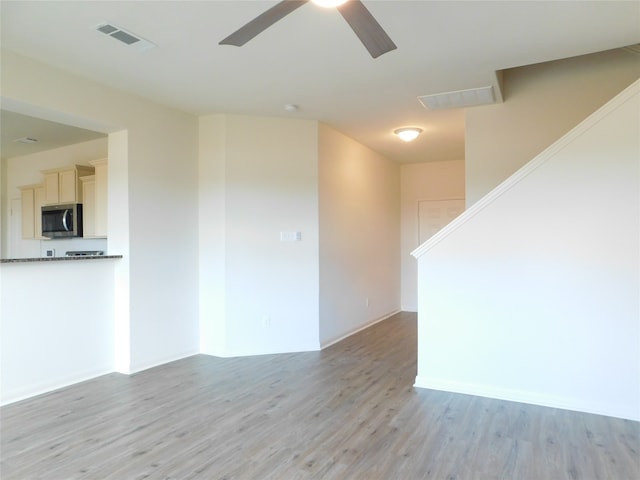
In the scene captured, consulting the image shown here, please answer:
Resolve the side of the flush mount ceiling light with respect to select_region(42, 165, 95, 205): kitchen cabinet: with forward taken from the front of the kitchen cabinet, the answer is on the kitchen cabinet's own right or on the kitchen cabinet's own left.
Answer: on the kitchen cabinet's own left

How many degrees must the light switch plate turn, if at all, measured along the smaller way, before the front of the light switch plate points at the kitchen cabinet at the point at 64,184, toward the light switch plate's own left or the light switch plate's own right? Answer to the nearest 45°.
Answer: approximately 90° to the light switch plate's own right

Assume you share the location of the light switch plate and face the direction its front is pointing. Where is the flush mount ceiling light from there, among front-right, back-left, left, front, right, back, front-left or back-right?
left

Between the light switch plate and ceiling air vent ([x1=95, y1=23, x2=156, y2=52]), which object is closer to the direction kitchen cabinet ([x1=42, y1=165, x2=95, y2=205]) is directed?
the ceiling air vent

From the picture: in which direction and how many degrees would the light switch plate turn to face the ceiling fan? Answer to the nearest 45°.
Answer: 0° — it already faces it

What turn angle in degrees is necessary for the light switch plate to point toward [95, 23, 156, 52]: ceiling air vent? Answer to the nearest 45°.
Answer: approximately 45° to its right

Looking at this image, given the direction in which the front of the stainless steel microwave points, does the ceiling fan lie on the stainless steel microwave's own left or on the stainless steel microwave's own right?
on the stainless steel microwave's own left

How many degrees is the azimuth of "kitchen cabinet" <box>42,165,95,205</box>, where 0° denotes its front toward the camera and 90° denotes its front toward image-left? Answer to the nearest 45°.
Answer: approximately 45°

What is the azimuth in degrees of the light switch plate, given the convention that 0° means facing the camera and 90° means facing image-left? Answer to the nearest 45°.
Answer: approximately 0°

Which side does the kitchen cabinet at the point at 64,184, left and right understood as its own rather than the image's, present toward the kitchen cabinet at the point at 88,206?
left

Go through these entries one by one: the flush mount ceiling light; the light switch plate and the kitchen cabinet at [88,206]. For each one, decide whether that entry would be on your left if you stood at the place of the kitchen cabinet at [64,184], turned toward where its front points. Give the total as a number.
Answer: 3

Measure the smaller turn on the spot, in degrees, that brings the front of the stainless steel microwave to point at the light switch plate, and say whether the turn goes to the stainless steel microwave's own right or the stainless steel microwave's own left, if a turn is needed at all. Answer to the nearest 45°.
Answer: approximately 90° to the stainless steel microwave's own left

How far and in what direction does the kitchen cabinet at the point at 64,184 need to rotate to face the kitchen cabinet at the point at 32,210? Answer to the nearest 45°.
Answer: approximately 90° to its right

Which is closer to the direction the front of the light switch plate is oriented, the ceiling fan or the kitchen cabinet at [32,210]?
the ceiling fan
